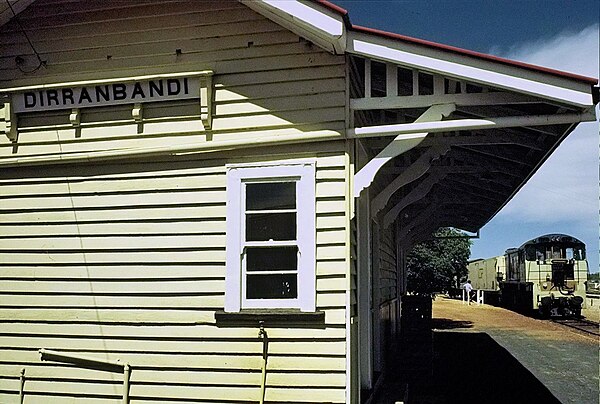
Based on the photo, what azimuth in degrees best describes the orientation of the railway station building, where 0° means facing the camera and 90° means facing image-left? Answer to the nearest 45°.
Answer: approximately 270°

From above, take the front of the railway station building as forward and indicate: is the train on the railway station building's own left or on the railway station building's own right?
on the railway station building's own left
